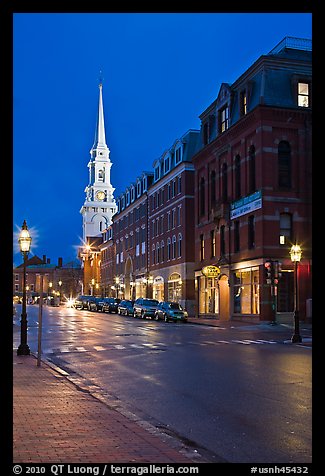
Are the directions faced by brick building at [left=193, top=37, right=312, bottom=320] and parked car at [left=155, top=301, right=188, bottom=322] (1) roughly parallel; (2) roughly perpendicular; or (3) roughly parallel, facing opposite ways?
roughly perpendicular

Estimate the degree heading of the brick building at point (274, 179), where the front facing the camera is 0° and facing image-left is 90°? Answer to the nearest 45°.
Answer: approximately 45°

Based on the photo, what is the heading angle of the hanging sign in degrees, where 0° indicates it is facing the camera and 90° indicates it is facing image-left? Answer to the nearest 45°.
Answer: approximately 0°
